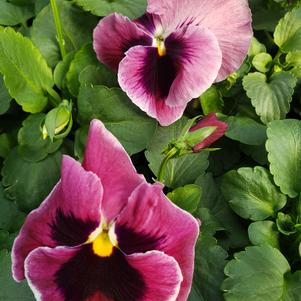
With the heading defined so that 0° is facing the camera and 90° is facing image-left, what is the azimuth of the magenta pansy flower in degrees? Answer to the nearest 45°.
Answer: approximately 0°

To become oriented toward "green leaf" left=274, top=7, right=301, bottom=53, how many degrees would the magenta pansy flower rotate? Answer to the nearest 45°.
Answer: approximately 135° to its left

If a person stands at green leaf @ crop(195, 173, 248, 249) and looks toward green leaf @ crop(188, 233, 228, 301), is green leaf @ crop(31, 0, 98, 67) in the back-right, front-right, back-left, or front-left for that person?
back-right
